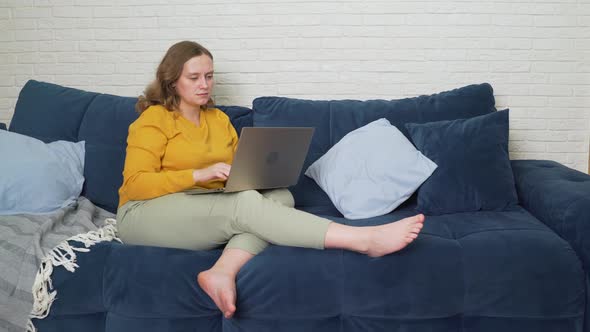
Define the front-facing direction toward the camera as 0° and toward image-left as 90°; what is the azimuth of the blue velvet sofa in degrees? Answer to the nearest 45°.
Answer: approximately 0°

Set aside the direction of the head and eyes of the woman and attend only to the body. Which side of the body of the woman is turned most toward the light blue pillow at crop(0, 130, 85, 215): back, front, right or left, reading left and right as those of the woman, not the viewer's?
back

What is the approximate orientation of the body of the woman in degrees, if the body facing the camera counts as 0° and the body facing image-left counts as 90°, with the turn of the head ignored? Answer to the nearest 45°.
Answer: approximately 315°

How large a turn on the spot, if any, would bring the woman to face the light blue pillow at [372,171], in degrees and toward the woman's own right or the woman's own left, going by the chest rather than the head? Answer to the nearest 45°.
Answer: approximately 90° to the woman's own left
